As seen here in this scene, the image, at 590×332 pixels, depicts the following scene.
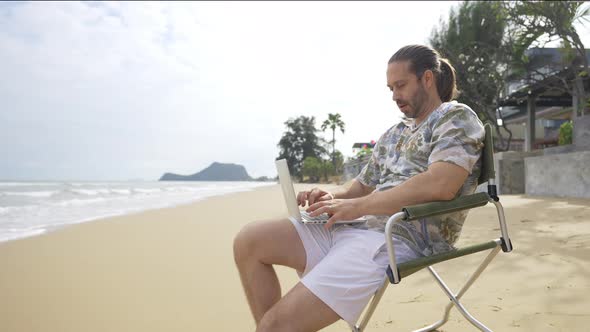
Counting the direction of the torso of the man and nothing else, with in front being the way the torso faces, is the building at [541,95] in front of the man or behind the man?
behind

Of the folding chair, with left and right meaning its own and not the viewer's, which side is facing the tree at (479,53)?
right

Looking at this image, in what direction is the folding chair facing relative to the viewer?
to the viewer's left

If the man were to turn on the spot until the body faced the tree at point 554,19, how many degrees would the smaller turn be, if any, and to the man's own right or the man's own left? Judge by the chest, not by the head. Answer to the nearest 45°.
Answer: approximately 180°

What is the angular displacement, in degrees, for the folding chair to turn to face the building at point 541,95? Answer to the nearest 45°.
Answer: approximately 90° to its right

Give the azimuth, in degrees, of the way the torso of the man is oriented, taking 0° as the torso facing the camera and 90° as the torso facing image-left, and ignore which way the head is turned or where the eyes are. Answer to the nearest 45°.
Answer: approximately 45°
